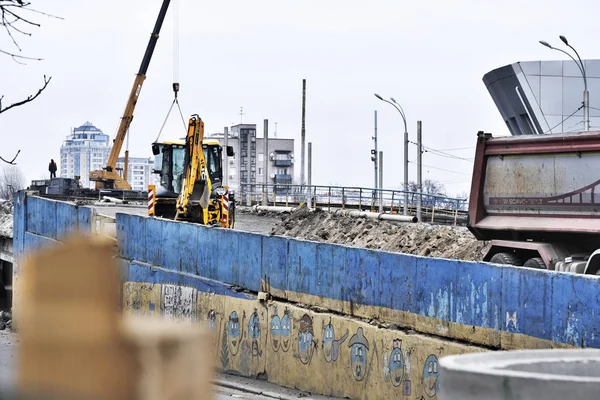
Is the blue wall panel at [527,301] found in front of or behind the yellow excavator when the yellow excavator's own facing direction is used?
behind

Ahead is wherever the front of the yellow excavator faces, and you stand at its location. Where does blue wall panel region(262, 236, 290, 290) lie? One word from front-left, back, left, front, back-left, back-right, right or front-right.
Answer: back

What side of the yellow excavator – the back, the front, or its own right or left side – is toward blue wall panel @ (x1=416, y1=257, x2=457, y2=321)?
back

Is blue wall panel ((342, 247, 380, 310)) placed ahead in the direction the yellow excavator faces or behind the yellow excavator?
behind

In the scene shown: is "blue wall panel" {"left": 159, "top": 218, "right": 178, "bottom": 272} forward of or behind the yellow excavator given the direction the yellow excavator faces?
behind

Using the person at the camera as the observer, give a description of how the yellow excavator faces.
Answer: facing away from the viewer

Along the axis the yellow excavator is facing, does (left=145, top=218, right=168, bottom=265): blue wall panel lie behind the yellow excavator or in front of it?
behind
